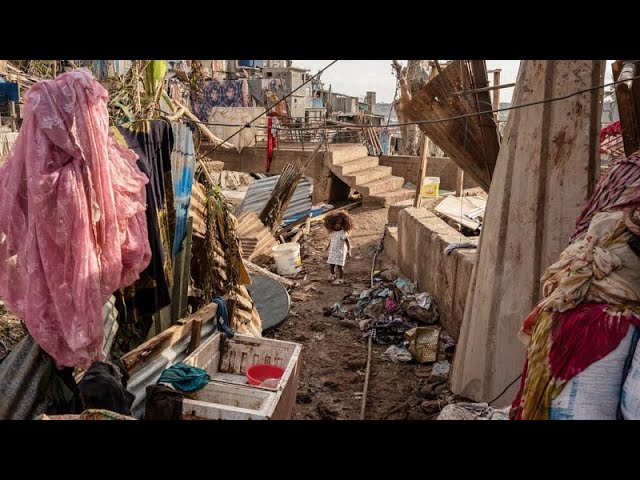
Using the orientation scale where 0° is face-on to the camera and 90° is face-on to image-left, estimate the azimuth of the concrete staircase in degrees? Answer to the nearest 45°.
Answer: approximately 315°

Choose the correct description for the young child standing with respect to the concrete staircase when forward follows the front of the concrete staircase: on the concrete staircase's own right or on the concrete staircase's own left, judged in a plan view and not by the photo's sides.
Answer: on the concrete staircase's own right

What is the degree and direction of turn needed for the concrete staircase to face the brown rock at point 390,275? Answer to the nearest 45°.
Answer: approximately 45° to its right

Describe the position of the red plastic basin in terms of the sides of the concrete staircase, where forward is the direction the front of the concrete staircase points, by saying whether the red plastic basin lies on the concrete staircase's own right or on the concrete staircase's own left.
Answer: on the concrete staircase's own right

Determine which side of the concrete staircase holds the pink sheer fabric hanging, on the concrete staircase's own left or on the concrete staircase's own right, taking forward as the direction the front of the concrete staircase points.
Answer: on the concrete staircase's own right

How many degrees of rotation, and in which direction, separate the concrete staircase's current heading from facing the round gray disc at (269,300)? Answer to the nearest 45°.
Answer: approximately 45° to its right

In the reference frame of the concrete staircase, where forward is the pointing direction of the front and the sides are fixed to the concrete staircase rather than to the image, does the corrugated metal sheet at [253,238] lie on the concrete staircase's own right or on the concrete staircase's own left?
on the concrete staircase's own right

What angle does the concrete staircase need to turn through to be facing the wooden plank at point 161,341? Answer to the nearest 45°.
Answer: approximately 45° to its right
